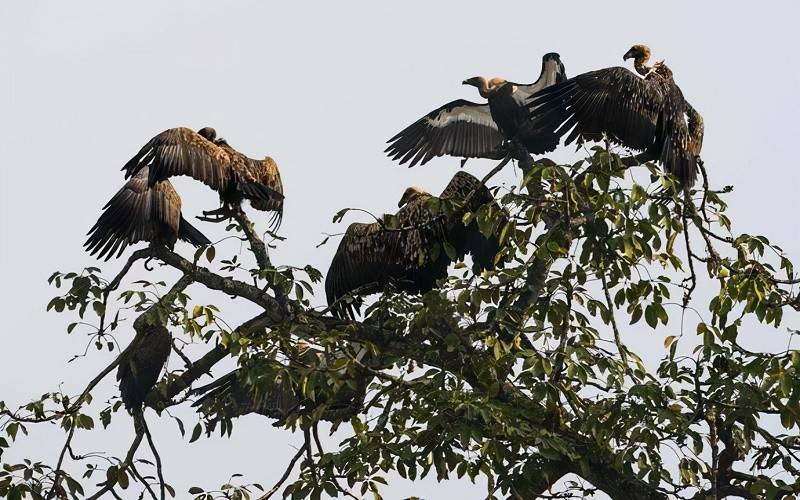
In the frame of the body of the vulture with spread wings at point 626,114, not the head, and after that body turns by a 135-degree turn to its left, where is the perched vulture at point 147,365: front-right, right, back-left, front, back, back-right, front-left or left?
right

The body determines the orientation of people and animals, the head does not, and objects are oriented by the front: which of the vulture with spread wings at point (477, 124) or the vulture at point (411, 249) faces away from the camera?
the vulture

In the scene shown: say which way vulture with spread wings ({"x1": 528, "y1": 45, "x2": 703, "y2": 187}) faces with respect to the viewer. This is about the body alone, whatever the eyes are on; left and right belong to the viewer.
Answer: facing away from the viewer and to the left of the viewer

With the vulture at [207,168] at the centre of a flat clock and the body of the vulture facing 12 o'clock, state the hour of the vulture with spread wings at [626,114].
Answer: The vulture with spread wings is roughly at 5 o'clock from the vulture.

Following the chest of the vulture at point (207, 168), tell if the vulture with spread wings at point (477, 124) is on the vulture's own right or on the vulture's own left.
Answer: on the vulture's own right

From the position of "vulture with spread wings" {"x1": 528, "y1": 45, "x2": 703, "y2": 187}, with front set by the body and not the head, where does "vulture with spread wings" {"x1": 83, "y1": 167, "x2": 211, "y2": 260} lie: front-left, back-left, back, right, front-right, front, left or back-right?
front-left

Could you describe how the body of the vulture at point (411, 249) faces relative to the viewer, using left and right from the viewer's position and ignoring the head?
facing away from the viewer

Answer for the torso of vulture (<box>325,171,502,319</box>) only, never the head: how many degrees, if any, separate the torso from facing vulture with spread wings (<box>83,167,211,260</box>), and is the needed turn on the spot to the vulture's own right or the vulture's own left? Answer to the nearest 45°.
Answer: approximately 90° to the vulture's own left
